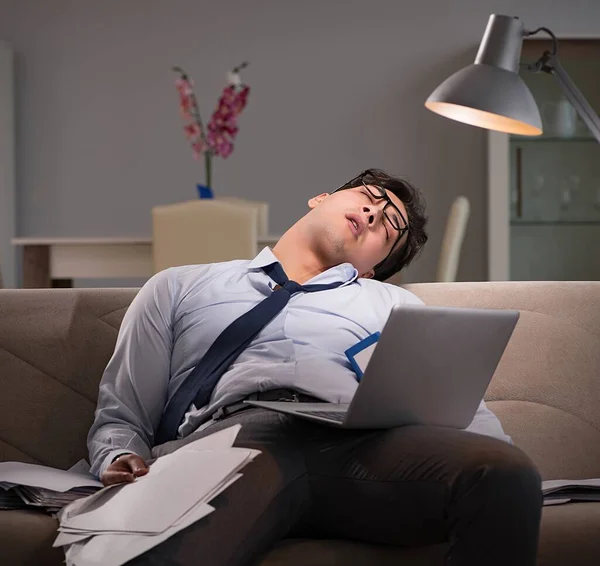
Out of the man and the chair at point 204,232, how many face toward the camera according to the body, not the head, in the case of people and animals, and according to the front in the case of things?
1

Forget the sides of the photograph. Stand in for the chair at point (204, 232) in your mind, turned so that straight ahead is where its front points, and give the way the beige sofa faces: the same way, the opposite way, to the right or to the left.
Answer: the opposite way

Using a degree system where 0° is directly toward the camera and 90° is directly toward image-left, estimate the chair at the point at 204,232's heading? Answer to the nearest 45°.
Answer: approximately 180°

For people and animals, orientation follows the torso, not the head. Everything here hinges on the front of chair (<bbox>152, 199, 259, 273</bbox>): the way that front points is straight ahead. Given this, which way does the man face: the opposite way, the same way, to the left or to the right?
the opposite way

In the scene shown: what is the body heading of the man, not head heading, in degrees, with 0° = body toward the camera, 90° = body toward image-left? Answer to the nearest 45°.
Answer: approximately 0°

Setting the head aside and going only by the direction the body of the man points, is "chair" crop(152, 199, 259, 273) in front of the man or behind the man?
behind

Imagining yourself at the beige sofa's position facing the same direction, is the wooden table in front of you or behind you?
behind

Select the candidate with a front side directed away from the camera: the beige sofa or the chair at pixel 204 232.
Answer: the chair

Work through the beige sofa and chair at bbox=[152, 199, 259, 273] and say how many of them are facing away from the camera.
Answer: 1

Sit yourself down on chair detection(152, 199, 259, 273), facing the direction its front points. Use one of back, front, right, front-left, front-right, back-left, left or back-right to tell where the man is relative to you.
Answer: back

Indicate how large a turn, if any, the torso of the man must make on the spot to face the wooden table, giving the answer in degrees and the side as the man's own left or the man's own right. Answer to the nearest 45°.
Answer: approximately 180°
